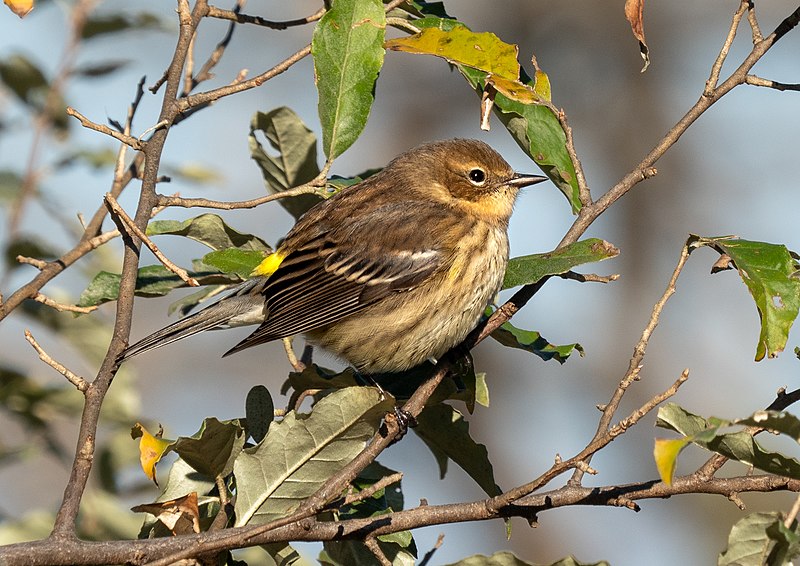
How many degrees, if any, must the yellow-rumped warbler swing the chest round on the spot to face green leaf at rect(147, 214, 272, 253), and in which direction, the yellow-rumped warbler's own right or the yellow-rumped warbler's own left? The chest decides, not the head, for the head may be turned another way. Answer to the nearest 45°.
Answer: approximately 135° to the yellow-rumped warbler's own right

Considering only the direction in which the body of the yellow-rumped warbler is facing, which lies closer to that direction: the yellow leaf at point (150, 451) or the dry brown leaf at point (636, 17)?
the dry brown leaf

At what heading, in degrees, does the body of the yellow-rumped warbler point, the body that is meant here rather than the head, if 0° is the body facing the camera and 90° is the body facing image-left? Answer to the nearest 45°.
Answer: approximately 270°

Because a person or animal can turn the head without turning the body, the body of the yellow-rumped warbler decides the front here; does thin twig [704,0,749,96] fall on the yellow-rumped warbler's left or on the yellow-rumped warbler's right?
on the yellow-rumped warbler's left

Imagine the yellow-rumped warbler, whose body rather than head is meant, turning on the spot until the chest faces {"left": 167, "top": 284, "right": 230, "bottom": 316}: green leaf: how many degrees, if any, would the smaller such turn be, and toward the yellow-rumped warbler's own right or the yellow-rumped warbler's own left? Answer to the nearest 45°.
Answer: approximately 135° to the yellow-rumped warbler's own right

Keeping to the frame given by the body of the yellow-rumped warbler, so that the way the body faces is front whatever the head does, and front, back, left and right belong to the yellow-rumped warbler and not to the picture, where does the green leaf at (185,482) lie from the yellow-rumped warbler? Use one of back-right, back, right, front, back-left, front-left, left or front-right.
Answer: back-right

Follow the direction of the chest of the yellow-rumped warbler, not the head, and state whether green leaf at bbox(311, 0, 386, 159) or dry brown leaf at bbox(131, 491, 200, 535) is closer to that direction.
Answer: the green leaf
